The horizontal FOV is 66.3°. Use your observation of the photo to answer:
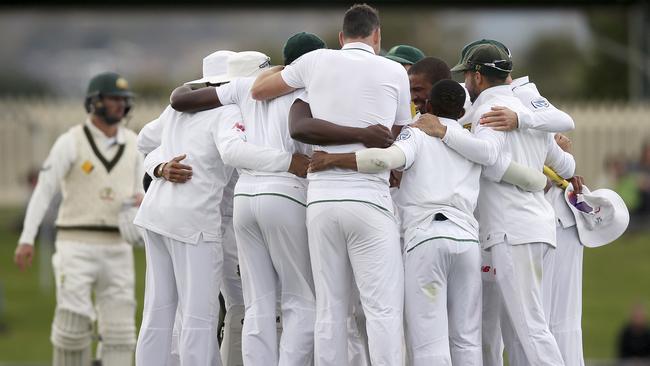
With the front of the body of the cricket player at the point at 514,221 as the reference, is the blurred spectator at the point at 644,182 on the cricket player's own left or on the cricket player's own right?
on the cricket player's own right

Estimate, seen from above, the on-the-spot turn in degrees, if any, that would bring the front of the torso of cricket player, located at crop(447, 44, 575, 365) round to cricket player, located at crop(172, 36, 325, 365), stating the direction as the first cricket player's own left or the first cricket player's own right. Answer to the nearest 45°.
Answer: approximately 45° to the first cricket player's own left

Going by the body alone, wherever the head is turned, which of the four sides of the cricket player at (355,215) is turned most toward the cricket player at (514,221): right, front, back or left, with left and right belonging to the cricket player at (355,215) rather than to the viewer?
right

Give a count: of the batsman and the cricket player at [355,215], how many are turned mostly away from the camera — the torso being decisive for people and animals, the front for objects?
1

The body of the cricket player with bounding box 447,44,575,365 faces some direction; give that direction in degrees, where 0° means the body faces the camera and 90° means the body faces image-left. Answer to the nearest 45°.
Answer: approximately 135°

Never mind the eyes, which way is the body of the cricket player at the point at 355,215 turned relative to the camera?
away from the camera

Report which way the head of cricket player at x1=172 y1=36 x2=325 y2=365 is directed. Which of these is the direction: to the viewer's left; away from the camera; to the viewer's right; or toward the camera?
away from the camera
